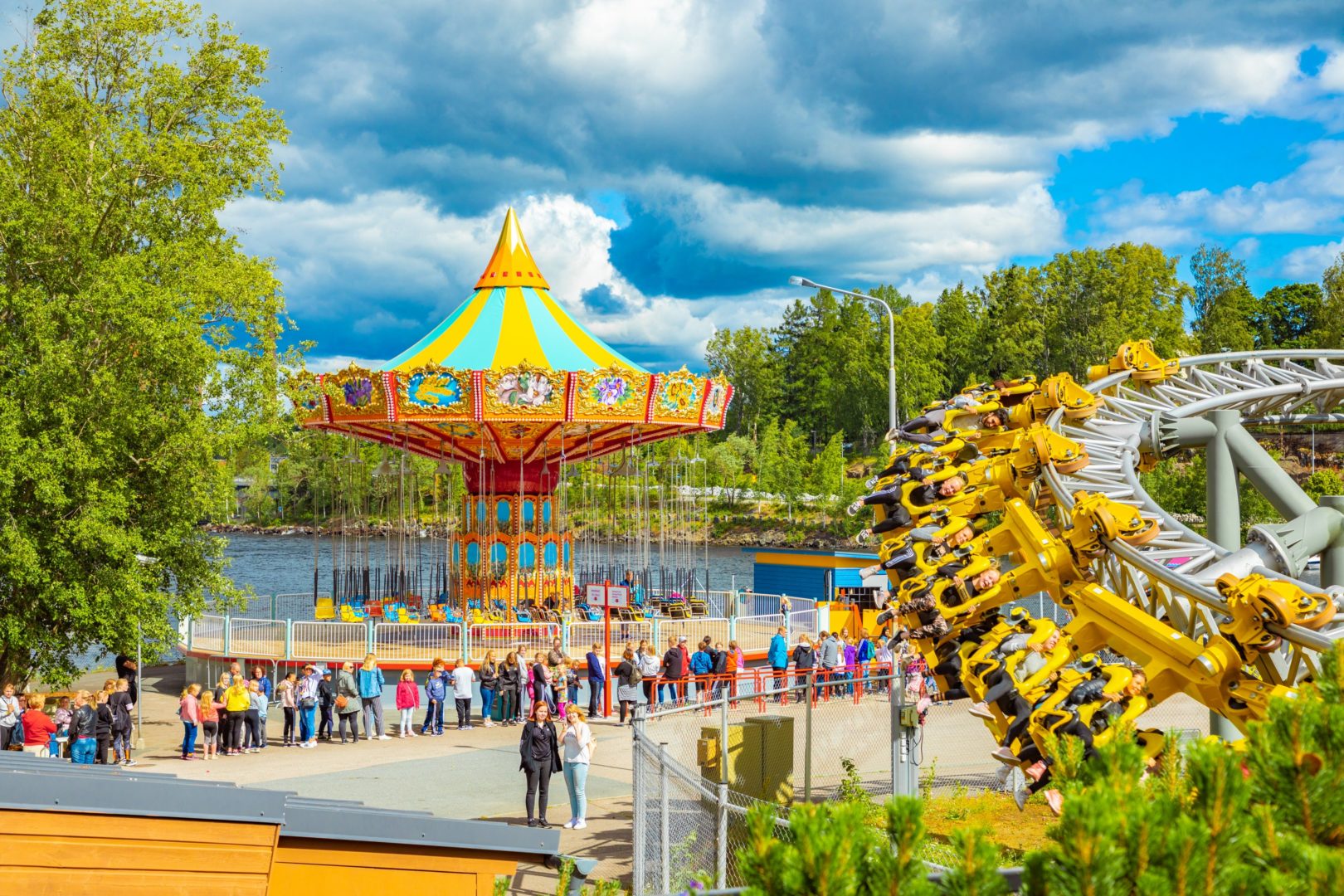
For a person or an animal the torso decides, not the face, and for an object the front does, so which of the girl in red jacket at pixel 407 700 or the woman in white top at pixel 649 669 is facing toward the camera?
the girl in red jacket

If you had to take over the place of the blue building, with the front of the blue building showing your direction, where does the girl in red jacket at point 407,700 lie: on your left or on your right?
on your right

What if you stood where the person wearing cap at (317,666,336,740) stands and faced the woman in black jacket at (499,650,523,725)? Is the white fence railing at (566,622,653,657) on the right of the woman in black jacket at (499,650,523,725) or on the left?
left

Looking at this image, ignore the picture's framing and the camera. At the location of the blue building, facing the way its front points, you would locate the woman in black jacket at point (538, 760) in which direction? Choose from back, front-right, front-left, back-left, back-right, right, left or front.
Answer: front-right

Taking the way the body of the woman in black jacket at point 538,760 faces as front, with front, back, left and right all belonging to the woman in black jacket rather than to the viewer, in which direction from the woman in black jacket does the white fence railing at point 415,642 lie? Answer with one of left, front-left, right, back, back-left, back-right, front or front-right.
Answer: back

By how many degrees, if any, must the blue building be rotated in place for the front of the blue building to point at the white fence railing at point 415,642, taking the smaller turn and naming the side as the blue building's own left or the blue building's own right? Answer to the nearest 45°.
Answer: approximately 90° to the blue building's own right

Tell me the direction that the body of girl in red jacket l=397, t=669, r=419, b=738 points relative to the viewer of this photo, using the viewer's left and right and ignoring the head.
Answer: facing the viewer

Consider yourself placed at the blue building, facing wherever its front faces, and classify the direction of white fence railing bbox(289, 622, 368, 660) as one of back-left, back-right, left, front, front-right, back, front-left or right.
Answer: right

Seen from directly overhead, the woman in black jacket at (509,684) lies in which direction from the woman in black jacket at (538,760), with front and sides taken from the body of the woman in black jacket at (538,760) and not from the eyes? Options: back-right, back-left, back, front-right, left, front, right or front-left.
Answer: back

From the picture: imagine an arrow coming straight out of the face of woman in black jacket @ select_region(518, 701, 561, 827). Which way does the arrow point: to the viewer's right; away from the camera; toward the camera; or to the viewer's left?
toward the camera

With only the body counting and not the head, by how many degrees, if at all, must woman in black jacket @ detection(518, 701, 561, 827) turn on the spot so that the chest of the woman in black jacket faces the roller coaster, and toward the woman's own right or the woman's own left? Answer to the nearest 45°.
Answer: approximately 45° to the woman's own left

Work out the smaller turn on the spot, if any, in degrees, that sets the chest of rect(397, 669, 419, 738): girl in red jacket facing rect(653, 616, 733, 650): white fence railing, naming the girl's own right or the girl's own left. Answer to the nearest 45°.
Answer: approximately 135° to the girl's own left

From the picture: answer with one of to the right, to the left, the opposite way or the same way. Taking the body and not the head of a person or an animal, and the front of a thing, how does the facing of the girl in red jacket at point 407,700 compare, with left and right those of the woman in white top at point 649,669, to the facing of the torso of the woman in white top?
the opposite way

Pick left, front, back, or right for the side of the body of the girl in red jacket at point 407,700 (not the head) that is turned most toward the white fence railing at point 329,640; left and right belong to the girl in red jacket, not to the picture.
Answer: back

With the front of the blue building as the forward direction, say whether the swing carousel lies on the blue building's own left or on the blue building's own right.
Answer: on the blue building's own right

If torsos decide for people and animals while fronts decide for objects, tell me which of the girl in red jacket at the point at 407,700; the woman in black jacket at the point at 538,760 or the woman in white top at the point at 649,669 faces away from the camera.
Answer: the woman in white top

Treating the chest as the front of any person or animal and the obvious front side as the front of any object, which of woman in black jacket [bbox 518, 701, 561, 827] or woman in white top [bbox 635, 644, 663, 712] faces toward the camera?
the woman in black jacket

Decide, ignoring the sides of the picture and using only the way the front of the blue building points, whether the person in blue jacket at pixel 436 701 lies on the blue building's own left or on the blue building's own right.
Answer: on the blue building's own right
